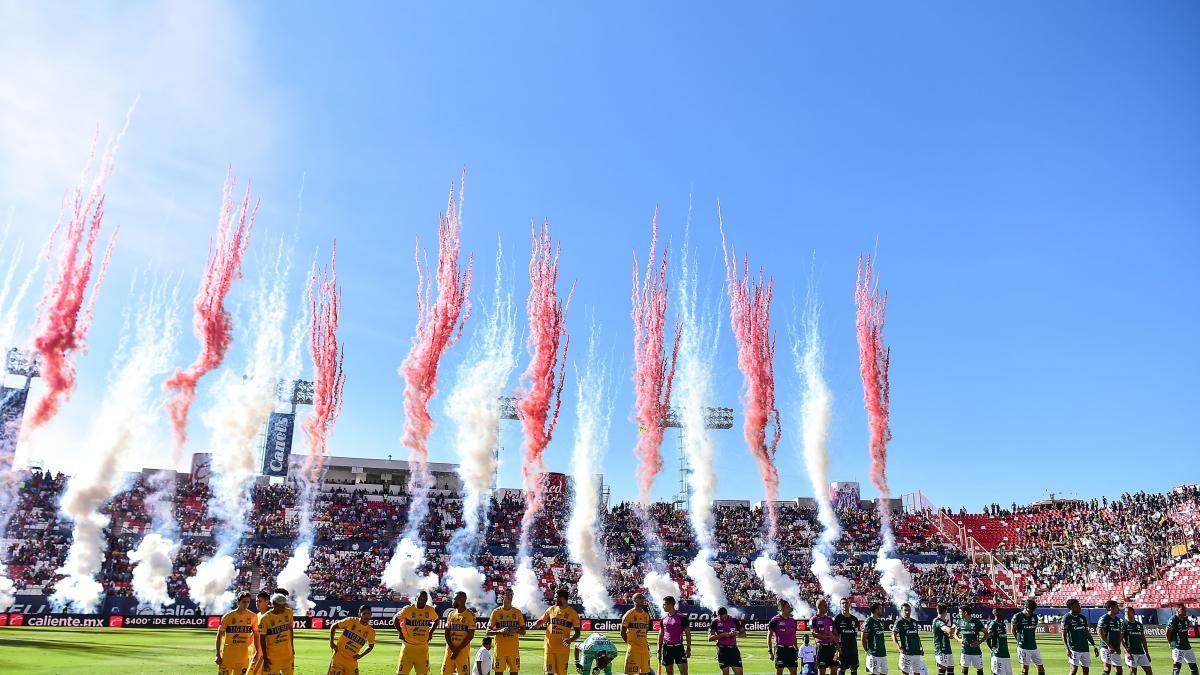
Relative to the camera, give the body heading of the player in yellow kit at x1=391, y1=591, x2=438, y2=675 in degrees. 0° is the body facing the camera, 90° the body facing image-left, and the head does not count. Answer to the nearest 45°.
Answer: approximately 0°

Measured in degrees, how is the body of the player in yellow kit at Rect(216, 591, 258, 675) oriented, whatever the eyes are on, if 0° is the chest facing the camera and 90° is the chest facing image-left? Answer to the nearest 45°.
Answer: approximately 0°

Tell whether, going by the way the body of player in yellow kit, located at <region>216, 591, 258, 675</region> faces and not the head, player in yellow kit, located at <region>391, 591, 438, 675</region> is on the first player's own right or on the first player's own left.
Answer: on the first player's own left

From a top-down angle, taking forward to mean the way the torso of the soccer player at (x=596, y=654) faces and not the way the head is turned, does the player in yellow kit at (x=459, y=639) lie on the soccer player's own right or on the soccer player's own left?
on the soccer player's own right

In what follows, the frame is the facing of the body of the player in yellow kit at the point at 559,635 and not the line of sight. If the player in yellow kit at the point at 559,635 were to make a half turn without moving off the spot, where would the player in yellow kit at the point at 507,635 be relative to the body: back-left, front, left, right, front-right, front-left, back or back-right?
left

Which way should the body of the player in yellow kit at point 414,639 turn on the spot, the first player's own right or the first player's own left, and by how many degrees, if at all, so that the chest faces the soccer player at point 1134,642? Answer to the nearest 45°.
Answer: approximately 90° to the first player's own left

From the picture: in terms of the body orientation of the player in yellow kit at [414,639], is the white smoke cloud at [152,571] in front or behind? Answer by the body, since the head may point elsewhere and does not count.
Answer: behind

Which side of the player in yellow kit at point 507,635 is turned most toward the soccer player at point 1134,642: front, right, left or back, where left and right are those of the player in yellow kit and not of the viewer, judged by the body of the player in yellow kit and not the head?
left

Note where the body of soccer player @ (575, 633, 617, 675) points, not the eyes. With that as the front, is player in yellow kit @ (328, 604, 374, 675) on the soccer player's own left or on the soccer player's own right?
on the soccer player's own right

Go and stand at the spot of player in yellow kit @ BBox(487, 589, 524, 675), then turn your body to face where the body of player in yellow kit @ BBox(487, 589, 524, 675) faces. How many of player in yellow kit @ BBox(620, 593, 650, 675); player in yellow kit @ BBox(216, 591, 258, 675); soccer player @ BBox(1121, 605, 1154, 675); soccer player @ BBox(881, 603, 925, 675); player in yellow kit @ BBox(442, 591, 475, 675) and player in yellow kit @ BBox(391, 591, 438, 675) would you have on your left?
3
